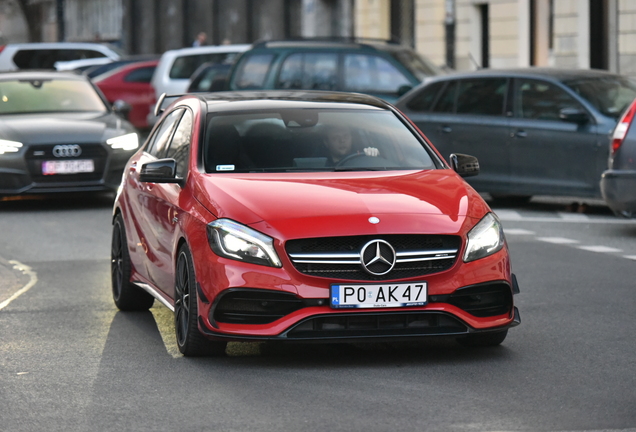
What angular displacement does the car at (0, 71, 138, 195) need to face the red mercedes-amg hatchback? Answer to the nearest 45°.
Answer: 0° — it already faces it

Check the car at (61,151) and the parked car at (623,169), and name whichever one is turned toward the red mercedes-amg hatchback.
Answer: the car at (61,151)

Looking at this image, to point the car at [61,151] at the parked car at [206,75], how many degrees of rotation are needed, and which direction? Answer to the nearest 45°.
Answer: approximately 180°

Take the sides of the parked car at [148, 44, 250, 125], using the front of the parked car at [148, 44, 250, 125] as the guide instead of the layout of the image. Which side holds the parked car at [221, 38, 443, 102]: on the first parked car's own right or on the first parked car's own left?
on the first parked car's own right

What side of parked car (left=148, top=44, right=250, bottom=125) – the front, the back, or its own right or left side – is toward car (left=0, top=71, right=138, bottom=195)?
right

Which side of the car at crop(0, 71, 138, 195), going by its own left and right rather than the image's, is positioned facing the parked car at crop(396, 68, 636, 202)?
left

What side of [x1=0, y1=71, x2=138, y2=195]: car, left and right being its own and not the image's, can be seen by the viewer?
front

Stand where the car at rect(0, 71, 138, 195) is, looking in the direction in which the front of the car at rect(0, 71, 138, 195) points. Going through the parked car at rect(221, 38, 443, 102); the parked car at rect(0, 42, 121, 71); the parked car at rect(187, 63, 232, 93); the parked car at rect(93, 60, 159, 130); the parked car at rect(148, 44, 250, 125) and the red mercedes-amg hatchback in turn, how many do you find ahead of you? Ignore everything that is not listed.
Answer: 1

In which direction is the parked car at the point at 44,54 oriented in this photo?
to the viewer's right

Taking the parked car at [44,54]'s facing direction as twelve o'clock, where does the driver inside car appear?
The driver inside car is roughly at 3 o'clock from the parked car.
